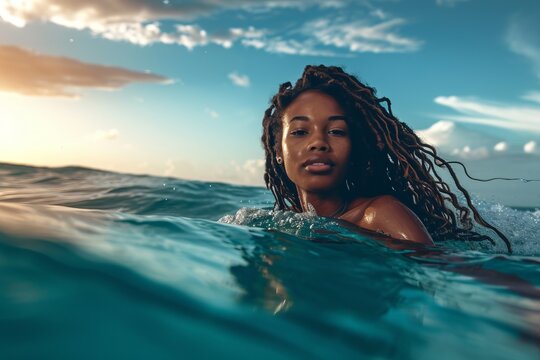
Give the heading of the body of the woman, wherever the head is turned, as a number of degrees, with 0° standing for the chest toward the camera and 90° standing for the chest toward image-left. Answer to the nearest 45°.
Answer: approximately 45°
